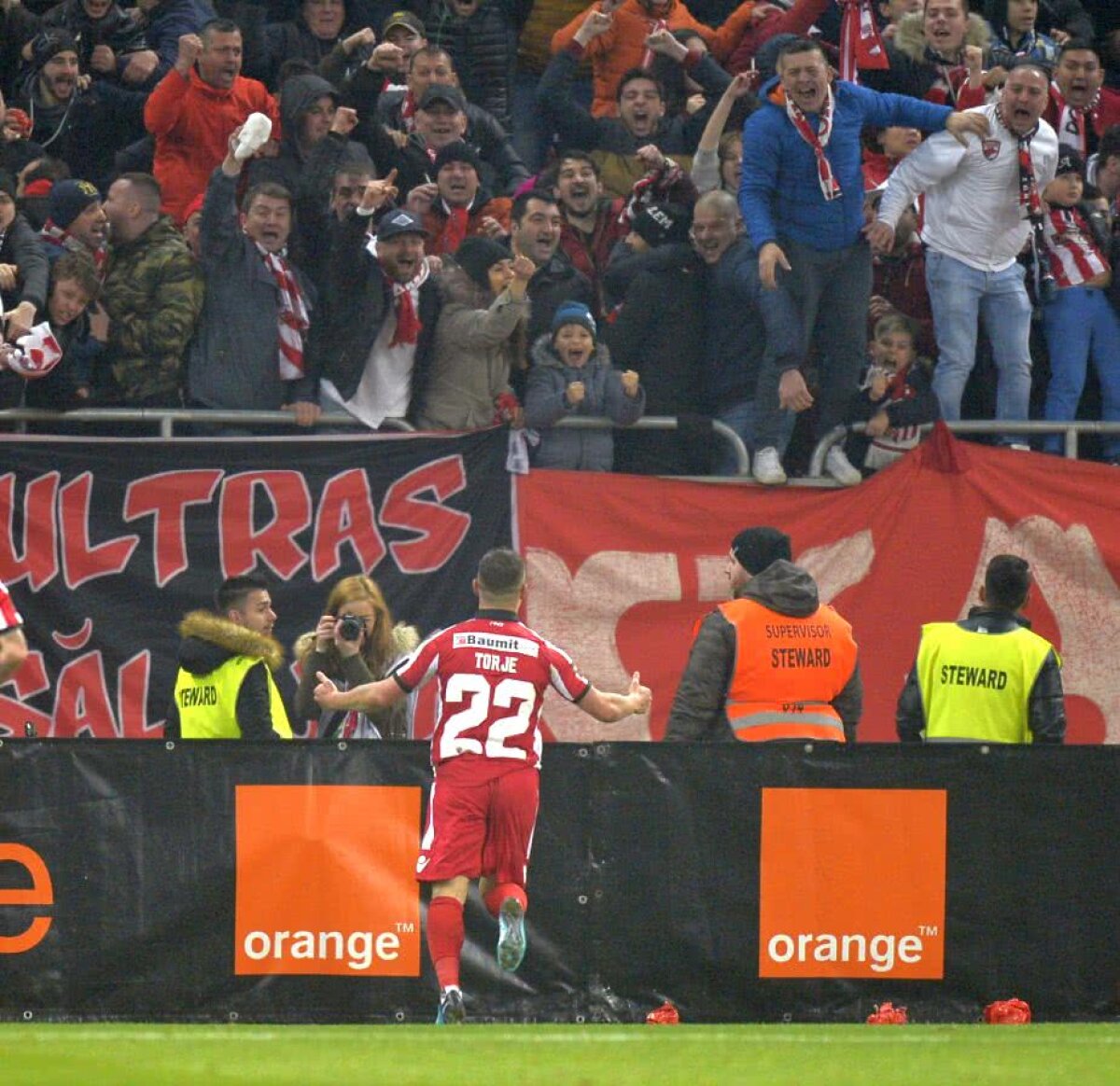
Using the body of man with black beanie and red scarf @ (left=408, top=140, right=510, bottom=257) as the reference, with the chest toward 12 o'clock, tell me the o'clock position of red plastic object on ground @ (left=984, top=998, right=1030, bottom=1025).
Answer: The red plastic object on ground is roughly at 11 o'clock from the man with black beanie and red scarf.

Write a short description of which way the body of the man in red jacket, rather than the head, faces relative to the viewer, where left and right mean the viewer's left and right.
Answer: facing the viewer and to the right of the viewer

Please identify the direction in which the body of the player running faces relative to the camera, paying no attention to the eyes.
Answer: away from the camera

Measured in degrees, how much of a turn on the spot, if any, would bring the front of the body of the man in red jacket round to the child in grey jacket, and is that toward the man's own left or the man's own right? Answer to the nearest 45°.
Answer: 0° — they already face them

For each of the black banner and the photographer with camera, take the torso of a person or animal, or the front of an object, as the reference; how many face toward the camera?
2

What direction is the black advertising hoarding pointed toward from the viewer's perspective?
toward the camera

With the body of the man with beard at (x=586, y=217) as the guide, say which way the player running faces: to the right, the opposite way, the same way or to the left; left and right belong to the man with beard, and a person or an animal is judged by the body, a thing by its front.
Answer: the opposite way

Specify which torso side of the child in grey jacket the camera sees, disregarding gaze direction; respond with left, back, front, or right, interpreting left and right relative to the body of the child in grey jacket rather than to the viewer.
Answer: front

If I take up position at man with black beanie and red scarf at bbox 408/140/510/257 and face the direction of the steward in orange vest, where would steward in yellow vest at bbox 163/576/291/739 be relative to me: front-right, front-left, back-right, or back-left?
front-right

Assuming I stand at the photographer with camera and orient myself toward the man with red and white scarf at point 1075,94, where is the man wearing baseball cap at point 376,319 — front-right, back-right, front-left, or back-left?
front-left

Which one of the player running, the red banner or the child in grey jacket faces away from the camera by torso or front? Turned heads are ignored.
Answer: the player running

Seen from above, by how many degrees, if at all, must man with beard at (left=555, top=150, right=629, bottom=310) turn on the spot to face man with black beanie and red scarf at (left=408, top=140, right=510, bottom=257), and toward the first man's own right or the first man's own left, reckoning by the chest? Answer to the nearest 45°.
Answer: approximately 90° to the first man's own right

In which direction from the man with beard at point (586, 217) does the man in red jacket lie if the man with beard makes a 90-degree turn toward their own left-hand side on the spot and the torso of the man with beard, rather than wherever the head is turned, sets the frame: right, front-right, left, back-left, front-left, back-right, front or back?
back
